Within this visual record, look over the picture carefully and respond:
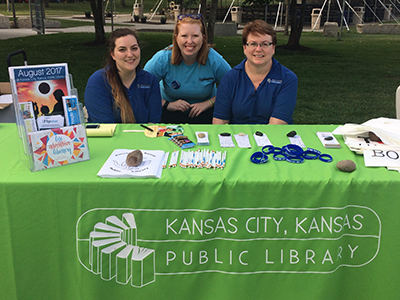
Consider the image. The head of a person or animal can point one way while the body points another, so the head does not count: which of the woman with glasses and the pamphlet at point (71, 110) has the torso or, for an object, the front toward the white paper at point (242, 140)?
the woman with glasses

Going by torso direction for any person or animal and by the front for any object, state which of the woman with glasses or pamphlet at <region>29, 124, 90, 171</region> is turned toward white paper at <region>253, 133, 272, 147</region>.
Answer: the woman with glasses

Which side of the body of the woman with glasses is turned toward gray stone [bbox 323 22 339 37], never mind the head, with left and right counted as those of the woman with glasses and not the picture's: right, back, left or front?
back

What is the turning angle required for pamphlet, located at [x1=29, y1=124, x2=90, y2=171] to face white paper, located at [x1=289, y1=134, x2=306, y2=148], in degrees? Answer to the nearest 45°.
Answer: approximately 90° to its left
